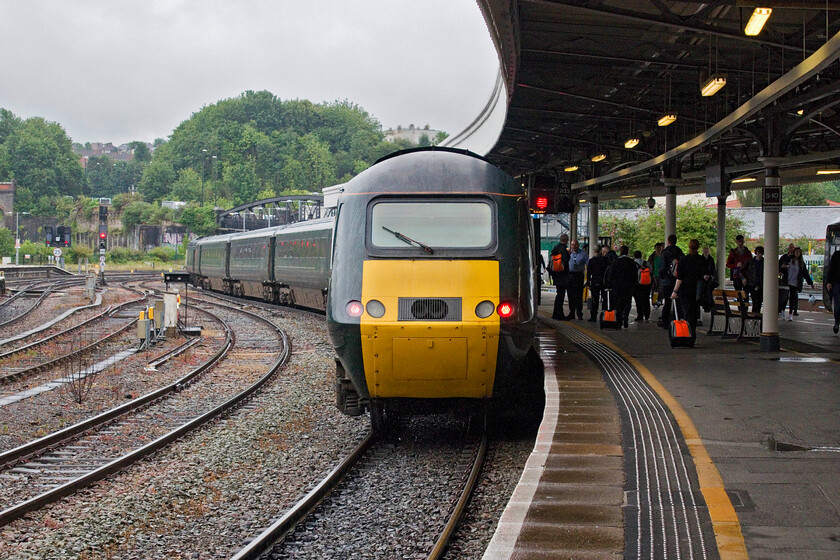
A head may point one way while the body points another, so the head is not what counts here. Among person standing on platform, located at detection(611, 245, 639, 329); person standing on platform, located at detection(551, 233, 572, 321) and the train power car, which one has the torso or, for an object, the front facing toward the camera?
the train power car

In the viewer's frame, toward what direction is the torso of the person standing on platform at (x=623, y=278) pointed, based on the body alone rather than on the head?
away from the camera

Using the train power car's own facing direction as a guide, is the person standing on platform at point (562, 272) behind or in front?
behind

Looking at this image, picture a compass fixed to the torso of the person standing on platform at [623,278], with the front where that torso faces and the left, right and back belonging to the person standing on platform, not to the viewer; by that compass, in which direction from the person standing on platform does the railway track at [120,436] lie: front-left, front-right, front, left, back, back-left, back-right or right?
back-left
